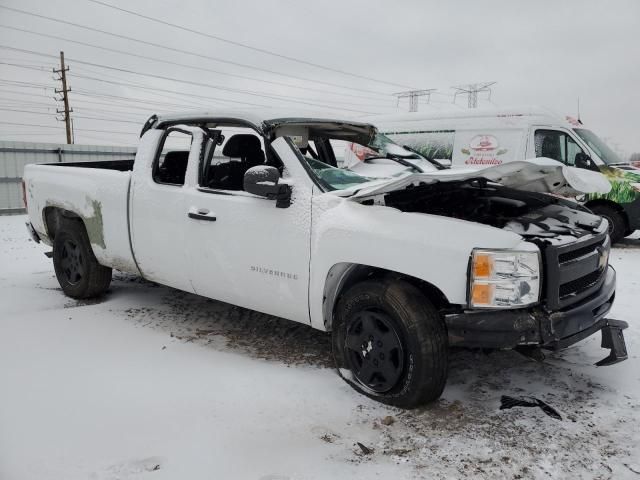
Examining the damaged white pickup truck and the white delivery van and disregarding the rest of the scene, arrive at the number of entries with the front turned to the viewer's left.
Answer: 0

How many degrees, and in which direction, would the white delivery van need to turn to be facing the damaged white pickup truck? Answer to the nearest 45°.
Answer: approximately 45° to its right

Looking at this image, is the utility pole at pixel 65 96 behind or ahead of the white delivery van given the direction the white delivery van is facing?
behind

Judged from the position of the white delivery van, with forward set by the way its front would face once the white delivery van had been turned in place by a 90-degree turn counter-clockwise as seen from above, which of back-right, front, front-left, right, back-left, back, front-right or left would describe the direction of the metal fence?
back-left

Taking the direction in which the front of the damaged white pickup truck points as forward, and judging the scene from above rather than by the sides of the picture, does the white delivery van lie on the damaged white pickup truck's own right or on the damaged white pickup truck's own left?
on the damaged white pickup truck's own left

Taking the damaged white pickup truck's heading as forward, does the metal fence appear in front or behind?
behind

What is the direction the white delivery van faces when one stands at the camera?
facing the viewer and to the right of the viewer

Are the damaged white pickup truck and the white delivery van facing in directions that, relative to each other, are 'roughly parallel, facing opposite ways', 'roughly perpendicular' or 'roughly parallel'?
roughly parallel

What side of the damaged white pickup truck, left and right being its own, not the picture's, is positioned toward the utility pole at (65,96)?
back
